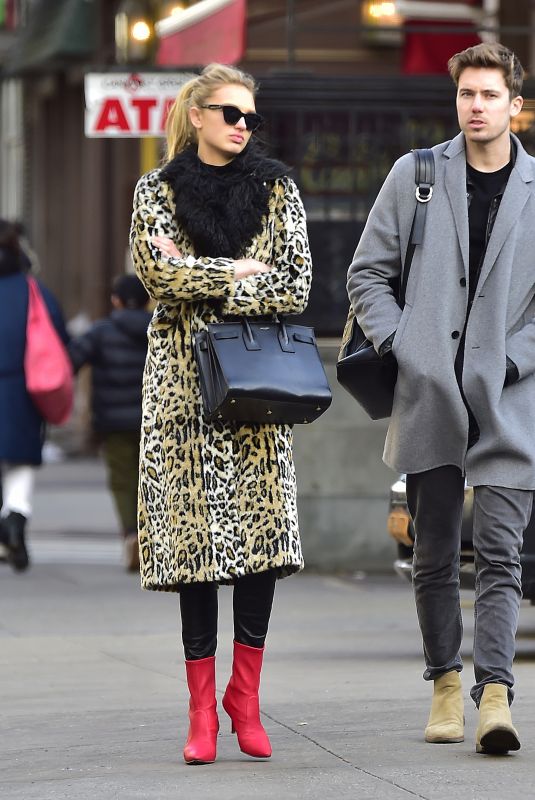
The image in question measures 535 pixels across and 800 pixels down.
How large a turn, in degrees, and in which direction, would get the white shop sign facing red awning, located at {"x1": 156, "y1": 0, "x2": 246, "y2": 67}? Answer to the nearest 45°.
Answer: approximately 135° to its left

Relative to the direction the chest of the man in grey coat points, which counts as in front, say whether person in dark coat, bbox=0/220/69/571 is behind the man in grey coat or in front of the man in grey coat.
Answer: behind

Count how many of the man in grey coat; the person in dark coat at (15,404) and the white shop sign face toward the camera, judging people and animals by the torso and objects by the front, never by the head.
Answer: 2

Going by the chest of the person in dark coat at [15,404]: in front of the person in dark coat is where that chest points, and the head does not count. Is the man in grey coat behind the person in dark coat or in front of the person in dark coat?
behind

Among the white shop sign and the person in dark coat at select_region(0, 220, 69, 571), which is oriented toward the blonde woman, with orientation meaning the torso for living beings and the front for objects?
the white shop sign

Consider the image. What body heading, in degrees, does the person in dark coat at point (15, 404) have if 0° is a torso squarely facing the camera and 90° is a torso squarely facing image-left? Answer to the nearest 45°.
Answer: approximately 180°

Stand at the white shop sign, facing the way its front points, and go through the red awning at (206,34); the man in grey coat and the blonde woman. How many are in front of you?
2

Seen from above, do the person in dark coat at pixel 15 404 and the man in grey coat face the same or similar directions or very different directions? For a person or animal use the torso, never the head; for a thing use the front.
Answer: very different directions
